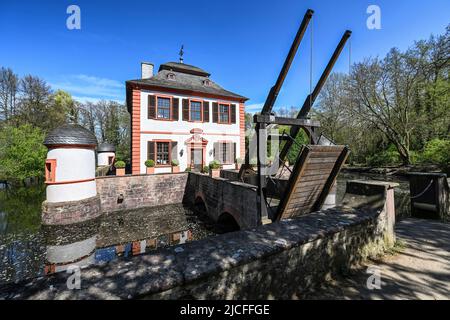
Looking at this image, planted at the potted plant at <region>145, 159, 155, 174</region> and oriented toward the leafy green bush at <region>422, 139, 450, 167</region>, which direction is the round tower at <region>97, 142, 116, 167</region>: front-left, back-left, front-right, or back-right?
back-left

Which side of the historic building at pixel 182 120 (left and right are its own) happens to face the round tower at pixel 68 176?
right

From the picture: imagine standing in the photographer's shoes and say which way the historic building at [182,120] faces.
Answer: facing the viewer and to the right of the viewer

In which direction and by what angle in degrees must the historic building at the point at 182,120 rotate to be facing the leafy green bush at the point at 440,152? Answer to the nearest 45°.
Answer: approximately 45° to its left

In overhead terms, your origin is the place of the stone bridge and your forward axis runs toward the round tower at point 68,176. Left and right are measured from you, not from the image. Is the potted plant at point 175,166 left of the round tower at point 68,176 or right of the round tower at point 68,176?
right

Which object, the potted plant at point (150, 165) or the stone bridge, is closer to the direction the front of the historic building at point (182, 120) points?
the stone bridge

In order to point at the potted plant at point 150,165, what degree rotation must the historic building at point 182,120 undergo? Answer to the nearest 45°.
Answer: approximately 90° to its right

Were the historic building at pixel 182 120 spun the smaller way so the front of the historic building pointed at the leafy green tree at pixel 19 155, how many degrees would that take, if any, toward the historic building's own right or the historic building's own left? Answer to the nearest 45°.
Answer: approximately 135° to the historic building's own right

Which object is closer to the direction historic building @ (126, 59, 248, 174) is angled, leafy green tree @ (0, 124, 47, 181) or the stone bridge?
the stone bridge

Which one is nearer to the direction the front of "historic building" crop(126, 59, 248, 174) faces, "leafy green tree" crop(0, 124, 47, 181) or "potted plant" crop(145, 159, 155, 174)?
the potted plant

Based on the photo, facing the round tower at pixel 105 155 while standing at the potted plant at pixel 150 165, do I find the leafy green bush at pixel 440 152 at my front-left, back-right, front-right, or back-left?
back-right
